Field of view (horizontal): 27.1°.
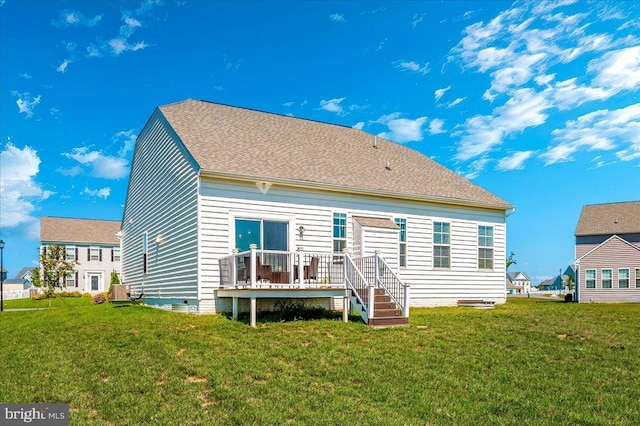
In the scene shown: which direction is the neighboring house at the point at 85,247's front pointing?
toward the camera

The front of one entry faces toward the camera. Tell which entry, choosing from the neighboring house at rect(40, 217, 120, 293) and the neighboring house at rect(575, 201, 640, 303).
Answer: the neighboring house at rect(40, 217, 120, 293)

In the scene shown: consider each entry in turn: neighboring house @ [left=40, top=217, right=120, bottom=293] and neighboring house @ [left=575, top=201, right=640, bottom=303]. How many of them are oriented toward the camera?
1

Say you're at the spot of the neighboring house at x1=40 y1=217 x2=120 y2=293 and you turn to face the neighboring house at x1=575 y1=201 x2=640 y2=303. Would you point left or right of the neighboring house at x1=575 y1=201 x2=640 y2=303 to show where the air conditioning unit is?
right

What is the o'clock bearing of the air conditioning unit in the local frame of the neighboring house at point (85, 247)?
The air conditioning unit is roughly at 12 o'clock from the neighboring house.

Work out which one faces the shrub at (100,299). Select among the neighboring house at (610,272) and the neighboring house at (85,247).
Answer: the neighboring house at (85,247)

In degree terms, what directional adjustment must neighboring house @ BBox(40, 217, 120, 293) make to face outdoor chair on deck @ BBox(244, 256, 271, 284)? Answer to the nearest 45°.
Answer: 0° — it already faces it

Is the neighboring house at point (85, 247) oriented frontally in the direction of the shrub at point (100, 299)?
yes

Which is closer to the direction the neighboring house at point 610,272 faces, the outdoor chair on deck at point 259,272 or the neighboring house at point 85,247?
the neighboring house
